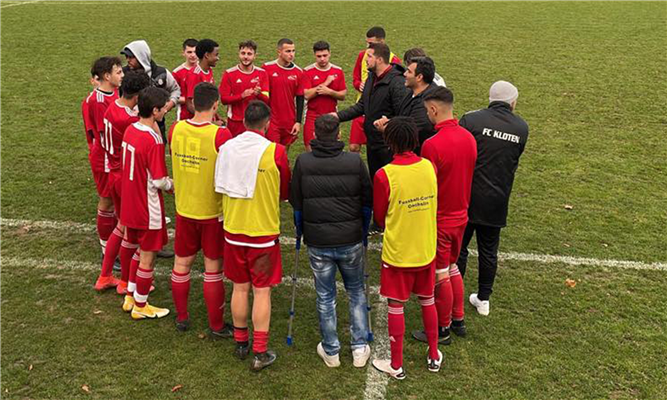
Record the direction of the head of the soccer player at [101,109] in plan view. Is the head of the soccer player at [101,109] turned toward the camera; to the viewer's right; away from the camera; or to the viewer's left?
to the viewer's right

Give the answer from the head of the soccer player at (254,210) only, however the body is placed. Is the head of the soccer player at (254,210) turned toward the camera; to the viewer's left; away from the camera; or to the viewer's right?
away from the camera

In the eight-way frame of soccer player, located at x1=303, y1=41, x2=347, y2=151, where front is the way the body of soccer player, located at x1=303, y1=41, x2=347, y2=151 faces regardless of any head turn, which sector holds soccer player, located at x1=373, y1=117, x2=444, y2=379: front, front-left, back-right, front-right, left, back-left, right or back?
front

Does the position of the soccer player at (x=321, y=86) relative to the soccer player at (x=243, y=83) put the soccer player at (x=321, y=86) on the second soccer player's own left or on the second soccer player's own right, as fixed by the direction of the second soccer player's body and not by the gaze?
on the second soccer player's own left

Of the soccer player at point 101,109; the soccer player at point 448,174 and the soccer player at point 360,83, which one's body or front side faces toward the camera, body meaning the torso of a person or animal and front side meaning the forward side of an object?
the soccer player at point 360,83

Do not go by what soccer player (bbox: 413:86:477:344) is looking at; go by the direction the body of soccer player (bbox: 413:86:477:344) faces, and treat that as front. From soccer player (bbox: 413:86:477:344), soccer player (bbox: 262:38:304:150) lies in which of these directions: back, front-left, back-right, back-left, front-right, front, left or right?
front

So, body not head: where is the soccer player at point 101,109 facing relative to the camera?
to the viewer's right

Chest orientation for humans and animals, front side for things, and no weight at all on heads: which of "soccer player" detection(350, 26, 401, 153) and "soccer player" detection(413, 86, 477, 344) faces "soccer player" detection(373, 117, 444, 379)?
"soccer player" detection(350, 26, 401, 153)

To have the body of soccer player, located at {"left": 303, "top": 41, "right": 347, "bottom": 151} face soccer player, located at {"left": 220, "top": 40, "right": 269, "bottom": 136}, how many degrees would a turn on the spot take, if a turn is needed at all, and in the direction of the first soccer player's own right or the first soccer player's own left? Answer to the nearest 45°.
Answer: approximately 45° to the first soccer player's own right

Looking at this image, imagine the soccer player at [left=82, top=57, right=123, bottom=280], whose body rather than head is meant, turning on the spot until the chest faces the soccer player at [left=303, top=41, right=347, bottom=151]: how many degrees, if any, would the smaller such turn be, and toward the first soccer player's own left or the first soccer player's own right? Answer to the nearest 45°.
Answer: approximately 45° to the first soccer player's own left

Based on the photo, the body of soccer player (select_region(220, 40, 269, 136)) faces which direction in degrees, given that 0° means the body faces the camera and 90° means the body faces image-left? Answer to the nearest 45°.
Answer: approximately 0°

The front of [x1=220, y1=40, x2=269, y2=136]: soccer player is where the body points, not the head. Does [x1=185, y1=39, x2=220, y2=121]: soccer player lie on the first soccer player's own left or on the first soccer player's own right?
on the first soccer player's own right

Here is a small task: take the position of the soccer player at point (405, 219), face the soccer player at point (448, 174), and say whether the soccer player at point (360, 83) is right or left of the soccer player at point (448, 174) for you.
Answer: left

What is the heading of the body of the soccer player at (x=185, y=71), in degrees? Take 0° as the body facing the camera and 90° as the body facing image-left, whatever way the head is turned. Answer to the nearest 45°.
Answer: approximately 315°
